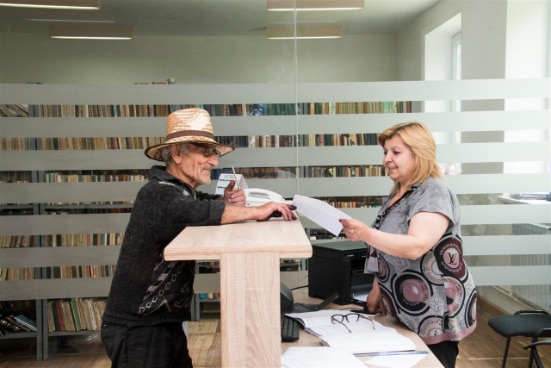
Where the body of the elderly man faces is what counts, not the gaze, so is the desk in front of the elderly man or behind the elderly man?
in front

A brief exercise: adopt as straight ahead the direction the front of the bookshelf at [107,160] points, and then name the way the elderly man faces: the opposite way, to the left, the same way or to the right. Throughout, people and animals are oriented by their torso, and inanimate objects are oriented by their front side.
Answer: to the left

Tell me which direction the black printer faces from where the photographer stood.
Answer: facing the viewer and to the right of the viewer

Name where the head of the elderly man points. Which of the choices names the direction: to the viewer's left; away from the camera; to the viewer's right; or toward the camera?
to the viewer's right

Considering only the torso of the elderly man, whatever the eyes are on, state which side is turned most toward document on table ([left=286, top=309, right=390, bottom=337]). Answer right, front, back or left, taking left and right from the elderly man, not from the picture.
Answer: front

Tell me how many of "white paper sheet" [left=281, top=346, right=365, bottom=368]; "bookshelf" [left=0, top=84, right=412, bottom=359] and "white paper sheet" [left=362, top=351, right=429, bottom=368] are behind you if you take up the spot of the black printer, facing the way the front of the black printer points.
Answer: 1

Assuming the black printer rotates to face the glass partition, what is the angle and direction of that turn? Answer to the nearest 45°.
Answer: approximately 135° to its left

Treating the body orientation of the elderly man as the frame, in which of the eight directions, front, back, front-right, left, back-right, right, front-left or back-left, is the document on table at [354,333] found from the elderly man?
front

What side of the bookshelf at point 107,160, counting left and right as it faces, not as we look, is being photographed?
front

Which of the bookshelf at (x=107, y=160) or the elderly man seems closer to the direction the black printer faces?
the elderly man

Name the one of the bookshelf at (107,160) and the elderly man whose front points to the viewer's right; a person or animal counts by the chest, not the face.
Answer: the elderly man

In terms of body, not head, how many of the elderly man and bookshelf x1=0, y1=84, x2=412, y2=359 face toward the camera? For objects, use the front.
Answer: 1

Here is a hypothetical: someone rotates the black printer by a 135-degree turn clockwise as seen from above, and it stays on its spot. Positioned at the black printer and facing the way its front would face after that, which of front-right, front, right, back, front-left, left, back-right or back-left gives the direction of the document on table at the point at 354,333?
left

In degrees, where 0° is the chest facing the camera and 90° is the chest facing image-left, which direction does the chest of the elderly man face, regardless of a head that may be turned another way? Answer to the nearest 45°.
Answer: approximately 270°

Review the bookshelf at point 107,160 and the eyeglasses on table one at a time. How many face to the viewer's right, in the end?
0
